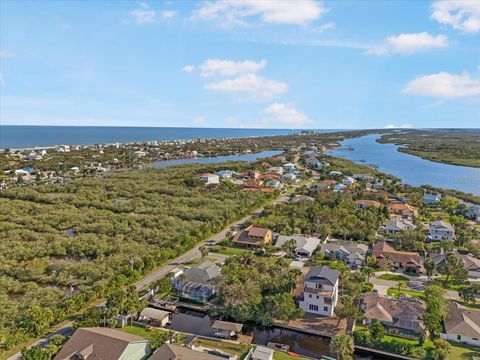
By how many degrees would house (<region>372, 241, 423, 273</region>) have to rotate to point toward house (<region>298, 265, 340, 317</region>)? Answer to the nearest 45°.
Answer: approximately 45° to its right

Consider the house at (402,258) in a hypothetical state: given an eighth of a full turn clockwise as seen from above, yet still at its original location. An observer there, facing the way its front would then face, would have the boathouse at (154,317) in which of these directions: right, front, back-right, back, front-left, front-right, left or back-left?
front

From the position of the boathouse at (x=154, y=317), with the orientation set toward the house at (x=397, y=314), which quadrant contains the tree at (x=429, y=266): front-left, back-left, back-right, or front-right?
front-left

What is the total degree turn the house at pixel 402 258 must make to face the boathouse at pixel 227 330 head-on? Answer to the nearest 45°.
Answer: approximately 45° to its right

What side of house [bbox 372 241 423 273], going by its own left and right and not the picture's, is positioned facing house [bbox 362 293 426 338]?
front

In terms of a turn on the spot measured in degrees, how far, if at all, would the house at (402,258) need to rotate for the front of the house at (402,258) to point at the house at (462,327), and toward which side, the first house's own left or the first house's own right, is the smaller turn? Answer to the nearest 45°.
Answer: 0° — it already faces it

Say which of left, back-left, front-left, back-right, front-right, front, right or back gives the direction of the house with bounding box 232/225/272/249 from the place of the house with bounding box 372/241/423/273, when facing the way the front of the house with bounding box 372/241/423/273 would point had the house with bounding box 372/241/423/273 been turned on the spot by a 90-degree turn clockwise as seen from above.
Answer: front

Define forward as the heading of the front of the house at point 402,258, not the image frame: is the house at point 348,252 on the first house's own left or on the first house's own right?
on the first house's own right

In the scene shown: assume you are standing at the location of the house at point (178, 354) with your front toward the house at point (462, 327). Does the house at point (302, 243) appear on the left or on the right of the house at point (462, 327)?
left

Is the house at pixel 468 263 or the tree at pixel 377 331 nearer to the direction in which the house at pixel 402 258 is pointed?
the tree

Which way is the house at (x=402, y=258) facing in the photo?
toward the camera

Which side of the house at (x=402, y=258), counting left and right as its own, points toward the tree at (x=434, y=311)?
front

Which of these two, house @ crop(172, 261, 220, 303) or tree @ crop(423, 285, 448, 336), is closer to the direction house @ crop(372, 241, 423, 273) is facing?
the tree

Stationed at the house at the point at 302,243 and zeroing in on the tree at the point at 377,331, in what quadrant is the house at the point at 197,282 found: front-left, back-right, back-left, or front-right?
front-right

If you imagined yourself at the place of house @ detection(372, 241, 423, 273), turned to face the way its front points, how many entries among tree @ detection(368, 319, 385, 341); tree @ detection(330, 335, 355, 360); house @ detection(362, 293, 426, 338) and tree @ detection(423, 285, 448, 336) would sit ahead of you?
4

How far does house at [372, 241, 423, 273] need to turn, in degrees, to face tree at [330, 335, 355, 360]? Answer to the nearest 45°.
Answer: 0° — it already faces it

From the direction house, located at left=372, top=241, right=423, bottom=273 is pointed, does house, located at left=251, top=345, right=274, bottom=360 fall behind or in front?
in front

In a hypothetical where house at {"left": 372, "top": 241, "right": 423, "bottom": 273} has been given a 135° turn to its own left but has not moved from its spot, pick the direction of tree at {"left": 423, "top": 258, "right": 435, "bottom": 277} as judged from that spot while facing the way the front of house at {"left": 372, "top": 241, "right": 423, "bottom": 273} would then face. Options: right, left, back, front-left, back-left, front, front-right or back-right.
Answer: right
